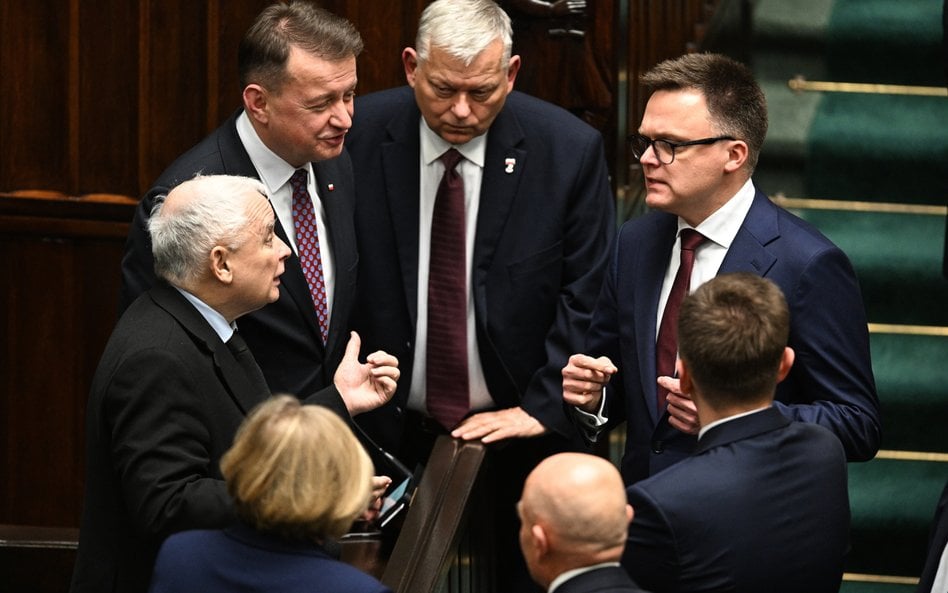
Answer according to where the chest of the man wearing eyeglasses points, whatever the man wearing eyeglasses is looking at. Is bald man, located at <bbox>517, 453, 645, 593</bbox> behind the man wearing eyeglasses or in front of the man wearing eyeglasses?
in front

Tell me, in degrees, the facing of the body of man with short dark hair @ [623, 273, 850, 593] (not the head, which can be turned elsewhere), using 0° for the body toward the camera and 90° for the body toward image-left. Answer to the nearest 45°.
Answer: approximately 180°

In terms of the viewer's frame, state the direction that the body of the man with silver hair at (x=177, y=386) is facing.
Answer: to the viewer's right

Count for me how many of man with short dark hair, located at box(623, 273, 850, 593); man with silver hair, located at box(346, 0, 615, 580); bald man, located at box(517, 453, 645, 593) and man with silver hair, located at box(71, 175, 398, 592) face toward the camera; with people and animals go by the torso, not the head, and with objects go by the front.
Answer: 1

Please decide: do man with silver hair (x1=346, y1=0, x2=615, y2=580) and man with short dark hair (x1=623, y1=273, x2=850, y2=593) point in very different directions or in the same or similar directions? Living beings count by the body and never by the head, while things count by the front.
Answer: very different directions

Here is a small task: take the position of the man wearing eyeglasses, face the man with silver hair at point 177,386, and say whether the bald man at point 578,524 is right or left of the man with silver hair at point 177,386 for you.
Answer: left

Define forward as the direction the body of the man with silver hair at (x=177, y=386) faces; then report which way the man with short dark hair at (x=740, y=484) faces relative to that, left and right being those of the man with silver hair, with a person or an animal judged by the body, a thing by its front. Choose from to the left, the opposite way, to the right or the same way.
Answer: to the left

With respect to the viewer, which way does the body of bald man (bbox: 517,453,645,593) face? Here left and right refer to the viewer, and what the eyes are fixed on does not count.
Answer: facing away from the viewer and to the left of the viewer

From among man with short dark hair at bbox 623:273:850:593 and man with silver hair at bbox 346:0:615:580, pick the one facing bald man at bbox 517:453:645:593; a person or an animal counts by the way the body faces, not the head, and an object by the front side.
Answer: the man with silver hair

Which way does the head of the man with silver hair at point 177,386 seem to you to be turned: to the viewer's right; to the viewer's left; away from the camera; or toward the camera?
to the viewer's right

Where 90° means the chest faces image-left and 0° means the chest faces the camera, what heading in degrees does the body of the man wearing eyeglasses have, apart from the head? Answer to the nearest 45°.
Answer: approximately 45°

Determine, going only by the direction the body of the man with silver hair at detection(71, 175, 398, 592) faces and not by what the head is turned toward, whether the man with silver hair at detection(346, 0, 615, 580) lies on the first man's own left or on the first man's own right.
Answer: on the first man's own left

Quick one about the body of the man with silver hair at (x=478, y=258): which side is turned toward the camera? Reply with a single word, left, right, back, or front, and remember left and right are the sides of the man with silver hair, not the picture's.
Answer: front

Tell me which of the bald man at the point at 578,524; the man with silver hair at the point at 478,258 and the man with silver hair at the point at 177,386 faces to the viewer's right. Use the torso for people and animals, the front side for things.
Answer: the man with silver hair at the point at 177,386

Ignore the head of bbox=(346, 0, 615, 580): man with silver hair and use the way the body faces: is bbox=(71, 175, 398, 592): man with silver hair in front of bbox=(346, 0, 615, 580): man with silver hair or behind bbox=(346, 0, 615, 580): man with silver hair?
in front

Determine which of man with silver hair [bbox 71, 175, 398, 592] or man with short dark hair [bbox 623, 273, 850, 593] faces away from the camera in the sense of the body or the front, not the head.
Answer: the man with short dark hair
